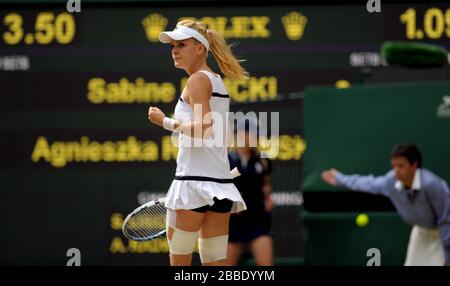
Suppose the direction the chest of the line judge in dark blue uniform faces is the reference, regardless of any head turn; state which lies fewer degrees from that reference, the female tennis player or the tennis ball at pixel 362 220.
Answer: the female tennis player

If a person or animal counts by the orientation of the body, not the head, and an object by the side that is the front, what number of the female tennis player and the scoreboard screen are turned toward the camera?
1

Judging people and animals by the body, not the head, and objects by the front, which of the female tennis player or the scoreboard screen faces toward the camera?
the scoreboard screen

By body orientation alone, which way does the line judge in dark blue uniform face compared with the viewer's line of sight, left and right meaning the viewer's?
facing the viewer

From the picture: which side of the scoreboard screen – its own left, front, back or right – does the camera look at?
front

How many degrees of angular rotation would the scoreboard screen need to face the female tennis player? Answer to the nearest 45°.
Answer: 0° — it already faces them

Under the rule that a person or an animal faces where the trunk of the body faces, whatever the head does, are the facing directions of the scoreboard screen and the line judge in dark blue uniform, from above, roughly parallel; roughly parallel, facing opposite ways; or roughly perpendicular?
roughly parallel

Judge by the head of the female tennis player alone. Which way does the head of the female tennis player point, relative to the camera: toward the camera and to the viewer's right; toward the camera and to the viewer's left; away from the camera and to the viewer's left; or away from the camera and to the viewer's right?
toward the camera and to the viewer's left

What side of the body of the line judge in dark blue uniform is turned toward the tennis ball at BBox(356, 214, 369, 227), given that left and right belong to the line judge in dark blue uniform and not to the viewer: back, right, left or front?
left

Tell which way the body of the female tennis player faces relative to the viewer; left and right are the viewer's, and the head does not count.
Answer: facing away from the viewer and to the left of the viewer

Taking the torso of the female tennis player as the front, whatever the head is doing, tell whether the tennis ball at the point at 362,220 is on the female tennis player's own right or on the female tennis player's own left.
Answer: on the female tennis player's own right
